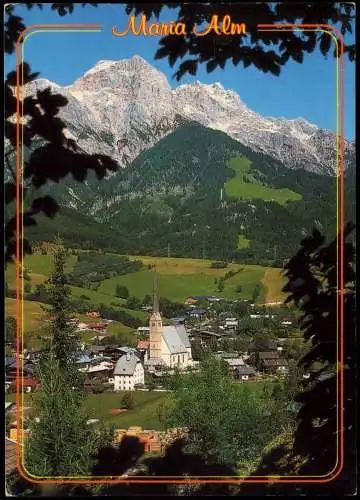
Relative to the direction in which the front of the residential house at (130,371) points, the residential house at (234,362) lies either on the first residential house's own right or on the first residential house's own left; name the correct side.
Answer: on the first residential house's own left

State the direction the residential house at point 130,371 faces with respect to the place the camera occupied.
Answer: facing the viewer

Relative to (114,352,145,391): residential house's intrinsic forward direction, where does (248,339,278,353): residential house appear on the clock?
(248,339,278,353): residential house is roughly at 9 o'clock from (114,352,145,391): residential house.

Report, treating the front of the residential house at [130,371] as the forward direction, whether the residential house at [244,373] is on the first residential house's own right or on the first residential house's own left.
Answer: on the first residential house's own left

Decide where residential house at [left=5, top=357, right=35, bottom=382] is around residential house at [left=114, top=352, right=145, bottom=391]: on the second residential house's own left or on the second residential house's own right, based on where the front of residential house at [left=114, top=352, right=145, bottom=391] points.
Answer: on the second residential house's own right
